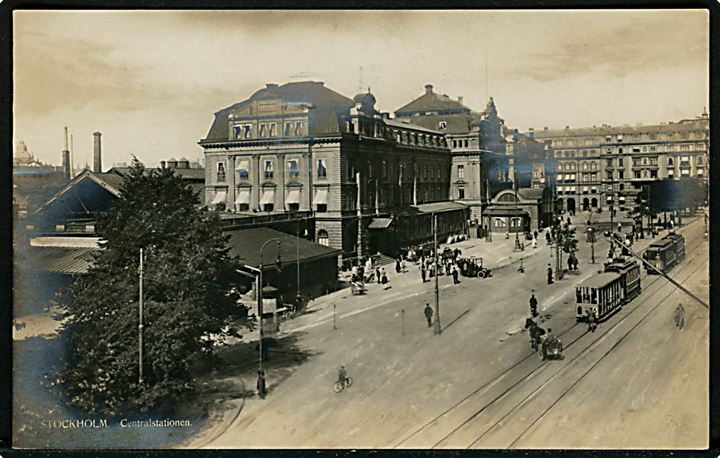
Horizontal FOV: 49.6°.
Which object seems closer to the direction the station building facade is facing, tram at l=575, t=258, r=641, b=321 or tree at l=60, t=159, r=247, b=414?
the tram

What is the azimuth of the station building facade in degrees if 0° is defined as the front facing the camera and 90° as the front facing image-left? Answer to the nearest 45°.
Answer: approximately 315°

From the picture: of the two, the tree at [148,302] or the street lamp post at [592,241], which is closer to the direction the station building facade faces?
the street lamp post
